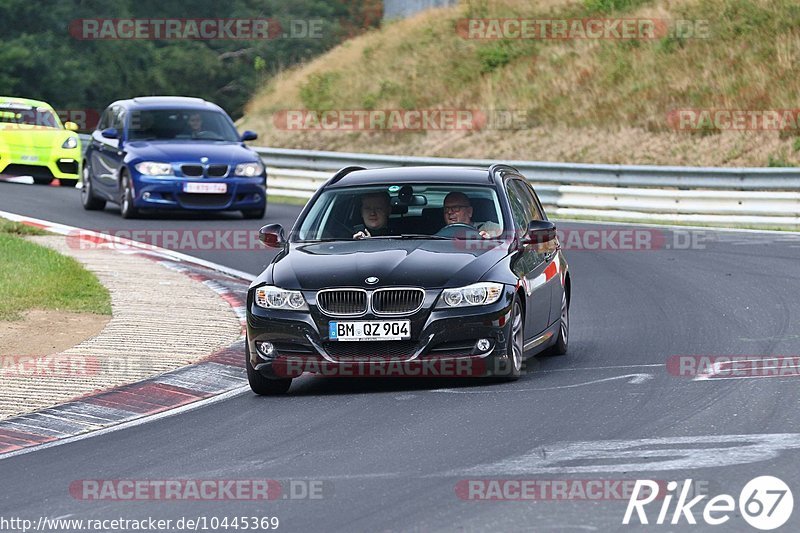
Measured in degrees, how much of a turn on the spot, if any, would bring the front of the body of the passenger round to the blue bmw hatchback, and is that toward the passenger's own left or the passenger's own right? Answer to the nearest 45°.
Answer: approximately 180°

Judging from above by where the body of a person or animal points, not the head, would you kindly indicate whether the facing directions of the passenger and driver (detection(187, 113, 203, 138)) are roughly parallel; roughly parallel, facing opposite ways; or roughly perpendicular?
roughly parallel

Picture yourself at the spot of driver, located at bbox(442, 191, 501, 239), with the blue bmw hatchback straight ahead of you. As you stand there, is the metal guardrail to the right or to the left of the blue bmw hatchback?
right

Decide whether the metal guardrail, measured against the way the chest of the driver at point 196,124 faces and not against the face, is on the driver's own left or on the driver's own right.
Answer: on the driver's own left

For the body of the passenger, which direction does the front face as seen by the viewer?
toward the camera

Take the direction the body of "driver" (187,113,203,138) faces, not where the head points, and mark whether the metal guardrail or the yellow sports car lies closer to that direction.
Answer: the metal guardrail

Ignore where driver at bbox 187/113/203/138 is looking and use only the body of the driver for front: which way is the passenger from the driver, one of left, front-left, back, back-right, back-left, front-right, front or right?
front

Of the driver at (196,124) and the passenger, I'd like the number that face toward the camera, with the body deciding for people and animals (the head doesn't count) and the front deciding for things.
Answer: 2

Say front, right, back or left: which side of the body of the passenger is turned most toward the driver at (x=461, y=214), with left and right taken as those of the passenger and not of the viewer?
left

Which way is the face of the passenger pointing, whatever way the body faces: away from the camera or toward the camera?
toward the camera

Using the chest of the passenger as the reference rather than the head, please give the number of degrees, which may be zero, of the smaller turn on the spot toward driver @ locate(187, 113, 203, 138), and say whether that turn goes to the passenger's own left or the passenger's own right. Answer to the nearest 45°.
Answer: approximately 180°

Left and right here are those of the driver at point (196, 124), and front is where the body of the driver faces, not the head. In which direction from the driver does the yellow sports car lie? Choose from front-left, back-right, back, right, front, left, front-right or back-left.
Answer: back-right
